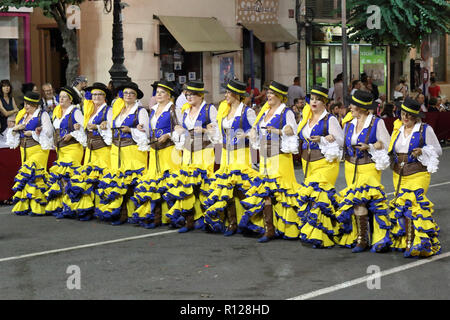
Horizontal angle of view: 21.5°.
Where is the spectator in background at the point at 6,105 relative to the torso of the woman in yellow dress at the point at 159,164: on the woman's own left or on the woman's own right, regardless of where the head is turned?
on the woman's own right

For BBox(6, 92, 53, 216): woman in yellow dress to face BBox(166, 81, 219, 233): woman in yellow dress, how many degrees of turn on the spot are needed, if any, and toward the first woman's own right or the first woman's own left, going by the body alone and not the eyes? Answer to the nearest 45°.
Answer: approximately 90° to the first woman's own left

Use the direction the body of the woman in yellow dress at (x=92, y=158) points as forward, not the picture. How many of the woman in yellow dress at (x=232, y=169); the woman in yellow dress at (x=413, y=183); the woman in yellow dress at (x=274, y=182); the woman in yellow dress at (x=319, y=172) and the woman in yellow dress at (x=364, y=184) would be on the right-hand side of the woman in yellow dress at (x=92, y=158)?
0

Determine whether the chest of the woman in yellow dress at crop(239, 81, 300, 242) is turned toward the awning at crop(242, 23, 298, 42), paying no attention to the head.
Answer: no

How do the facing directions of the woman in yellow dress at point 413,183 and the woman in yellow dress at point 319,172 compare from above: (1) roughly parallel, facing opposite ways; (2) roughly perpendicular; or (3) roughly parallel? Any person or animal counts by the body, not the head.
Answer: roughly parallel

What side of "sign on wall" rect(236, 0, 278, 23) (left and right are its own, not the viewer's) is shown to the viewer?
front

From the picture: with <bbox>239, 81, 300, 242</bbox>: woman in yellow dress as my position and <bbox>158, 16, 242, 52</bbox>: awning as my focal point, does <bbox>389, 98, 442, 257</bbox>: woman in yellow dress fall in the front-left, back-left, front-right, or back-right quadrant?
back-right

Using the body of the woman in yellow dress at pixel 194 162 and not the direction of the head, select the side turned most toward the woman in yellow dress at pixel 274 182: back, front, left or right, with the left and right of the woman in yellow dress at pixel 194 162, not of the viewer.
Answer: left

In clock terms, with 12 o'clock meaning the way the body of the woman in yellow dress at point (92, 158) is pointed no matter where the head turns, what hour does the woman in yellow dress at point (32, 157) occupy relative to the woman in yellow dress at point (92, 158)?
the woman in yellow dress at point (32, 157) is roughly at 3 o'clock from the woman in yellow dress at point (92, 158).

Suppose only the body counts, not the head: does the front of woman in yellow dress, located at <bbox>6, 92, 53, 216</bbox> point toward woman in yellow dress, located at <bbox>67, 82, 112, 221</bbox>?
no

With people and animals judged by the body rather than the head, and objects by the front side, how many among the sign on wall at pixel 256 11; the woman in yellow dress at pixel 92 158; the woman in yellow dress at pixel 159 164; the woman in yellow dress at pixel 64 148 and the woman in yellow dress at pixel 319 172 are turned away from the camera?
0

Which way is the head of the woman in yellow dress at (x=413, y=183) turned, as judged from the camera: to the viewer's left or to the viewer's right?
to the viewer's left

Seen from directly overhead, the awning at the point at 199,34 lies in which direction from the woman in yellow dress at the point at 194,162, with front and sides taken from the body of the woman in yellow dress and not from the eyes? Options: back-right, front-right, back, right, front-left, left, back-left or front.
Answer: back-right

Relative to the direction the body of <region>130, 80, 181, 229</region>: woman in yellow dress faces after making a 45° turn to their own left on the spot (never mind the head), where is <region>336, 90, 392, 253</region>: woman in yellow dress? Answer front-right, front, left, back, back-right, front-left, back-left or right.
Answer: front-left

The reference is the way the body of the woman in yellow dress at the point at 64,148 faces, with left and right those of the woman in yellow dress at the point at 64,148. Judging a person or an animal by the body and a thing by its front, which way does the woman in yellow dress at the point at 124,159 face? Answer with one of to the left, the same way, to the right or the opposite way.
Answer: the same way

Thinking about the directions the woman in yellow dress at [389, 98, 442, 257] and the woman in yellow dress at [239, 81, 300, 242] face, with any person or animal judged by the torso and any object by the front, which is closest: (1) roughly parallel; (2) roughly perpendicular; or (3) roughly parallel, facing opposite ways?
roughly parallel

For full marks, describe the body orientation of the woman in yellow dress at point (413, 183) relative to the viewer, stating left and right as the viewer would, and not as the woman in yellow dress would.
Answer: facing the viewer and to the left of the viewer

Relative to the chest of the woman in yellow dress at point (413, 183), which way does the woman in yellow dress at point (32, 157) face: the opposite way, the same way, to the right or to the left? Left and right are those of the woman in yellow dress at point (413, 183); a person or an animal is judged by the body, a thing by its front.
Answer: the same way

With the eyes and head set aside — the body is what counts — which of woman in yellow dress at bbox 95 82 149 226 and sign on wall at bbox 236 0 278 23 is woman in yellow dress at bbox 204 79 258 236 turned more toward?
the woman in yellow dress

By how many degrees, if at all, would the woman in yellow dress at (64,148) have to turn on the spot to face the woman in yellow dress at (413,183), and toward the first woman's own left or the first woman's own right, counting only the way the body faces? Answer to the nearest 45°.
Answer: approximately 90° to the first woman's own left

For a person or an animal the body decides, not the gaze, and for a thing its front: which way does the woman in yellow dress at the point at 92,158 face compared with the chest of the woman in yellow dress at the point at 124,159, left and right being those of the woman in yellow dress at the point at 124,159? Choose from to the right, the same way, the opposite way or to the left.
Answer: the same way
